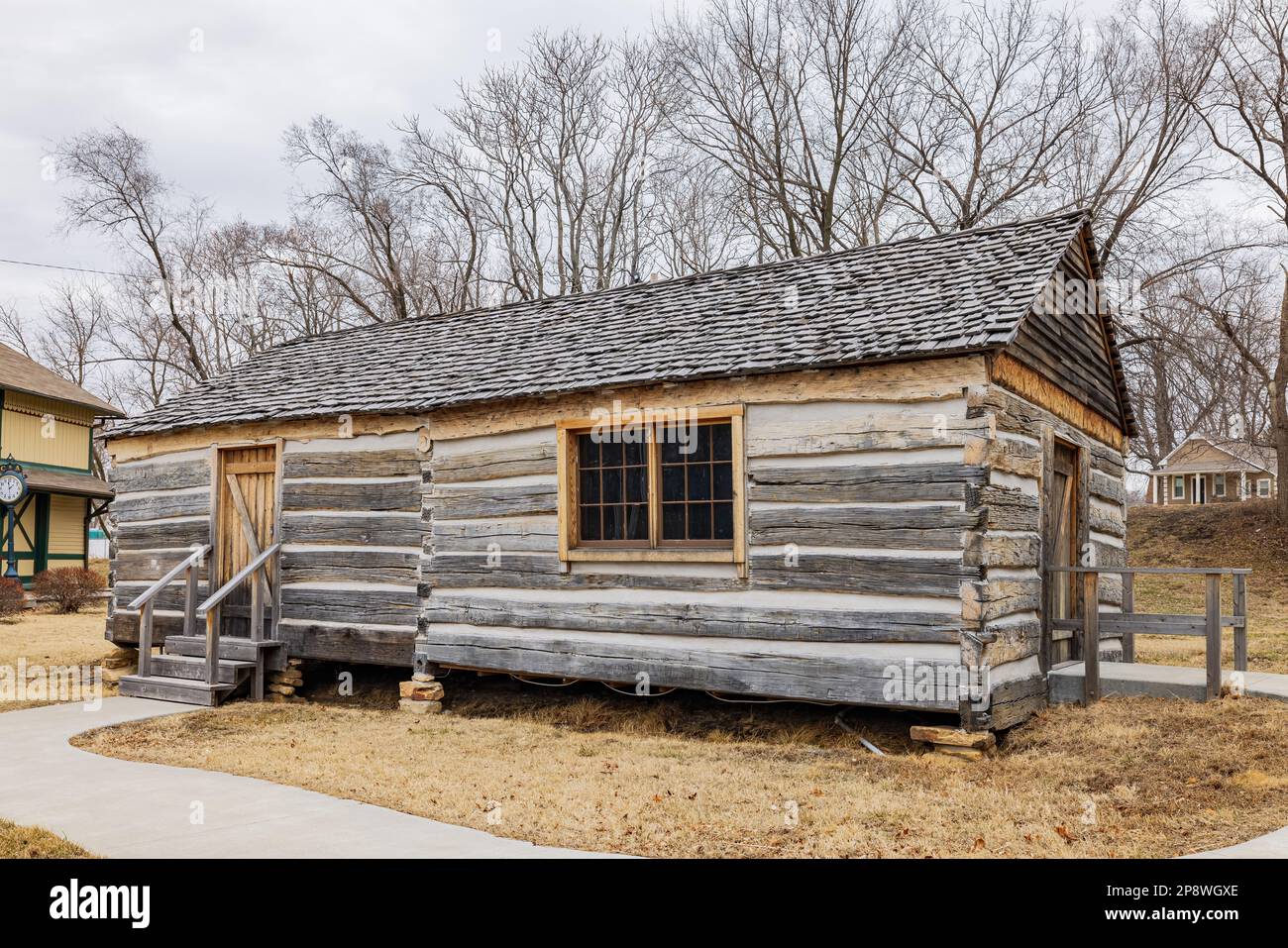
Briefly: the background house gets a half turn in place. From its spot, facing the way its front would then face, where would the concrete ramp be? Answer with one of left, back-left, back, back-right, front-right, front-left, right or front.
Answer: back

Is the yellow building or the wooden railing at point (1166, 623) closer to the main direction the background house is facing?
the wooden railing

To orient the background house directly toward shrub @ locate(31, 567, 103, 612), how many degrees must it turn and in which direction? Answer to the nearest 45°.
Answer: approximately 45° to its right

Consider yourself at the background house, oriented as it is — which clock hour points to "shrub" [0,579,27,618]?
The shrub is roughly at 1 o'clock from the background house.

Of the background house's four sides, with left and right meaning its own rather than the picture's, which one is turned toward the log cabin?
front

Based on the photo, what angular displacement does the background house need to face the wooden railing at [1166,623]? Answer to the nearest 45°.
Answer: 0° — it already faces it

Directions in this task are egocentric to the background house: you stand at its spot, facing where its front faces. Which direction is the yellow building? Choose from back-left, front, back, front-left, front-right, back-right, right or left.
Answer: front-right

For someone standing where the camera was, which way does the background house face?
facing the viewer
